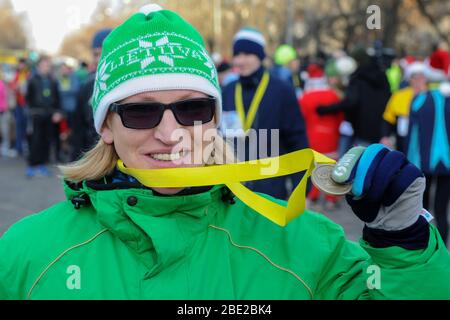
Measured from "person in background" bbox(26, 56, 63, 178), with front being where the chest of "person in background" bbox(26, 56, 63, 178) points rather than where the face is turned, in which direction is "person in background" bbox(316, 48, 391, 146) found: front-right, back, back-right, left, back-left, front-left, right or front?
front-left

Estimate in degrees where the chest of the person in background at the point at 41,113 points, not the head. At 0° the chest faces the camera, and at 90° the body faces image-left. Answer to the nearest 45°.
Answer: approximately 0°
